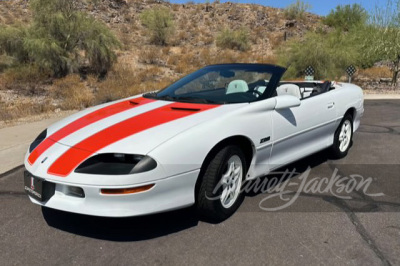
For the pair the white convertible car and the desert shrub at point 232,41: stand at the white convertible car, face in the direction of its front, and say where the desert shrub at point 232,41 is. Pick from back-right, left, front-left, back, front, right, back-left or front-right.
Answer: back-right

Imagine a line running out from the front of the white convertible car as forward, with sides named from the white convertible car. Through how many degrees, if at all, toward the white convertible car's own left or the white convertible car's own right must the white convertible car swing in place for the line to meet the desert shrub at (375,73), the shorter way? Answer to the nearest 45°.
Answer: approximately 180°

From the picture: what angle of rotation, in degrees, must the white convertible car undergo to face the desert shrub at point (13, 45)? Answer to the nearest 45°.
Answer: approximately 90° to its right

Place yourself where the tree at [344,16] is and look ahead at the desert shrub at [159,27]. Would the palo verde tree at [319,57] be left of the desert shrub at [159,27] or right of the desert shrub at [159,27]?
left

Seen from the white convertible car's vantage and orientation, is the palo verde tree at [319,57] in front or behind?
behind

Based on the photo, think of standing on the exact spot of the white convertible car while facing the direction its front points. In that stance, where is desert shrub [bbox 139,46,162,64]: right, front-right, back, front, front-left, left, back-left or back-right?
back-right

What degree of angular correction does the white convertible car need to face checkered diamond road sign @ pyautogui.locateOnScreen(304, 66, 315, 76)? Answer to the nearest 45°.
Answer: approximately 135° to its right

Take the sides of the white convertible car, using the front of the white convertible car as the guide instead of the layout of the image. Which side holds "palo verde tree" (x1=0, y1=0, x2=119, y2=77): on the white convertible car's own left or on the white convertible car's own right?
on the white convertible car's own right

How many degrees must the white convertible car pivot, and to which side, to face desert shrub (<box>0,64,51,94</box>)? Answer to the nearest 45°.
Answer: approximately 90° to its right

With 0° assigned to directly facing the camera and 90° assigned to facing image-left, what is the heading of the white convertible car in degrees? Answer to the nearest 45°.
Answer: approximately 45°
